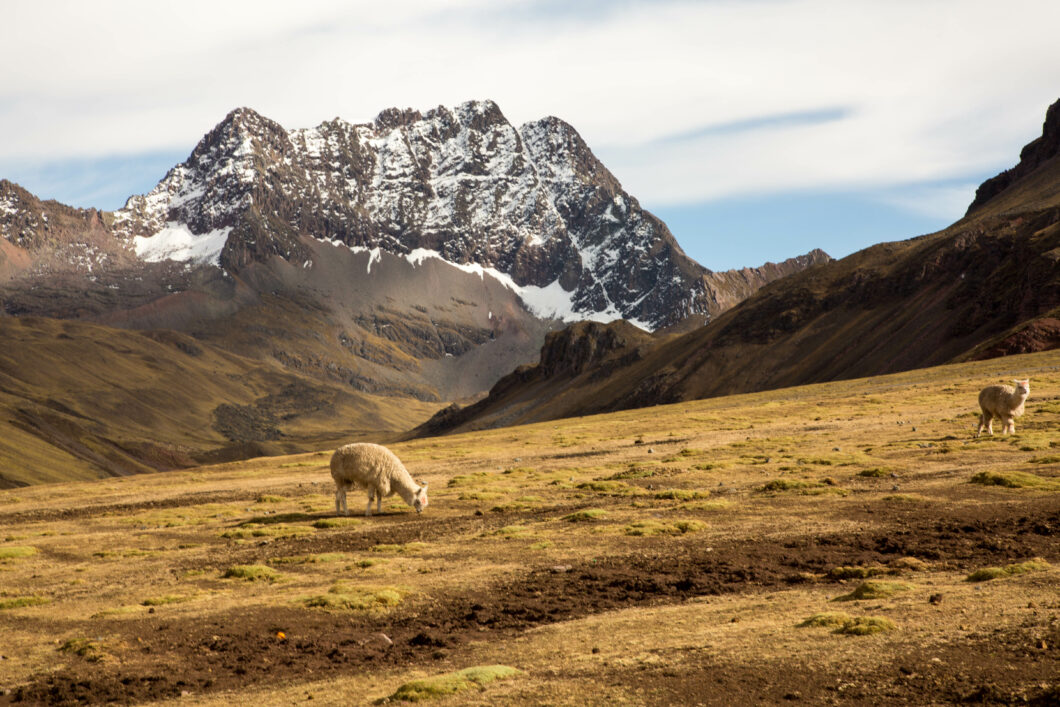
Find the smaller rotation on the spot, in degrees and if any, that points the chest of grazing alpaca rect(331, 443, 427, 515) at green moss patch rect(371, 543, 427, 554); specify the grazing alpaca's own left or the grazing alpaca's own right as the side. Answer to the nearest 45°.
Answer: approximately 90° to the grazing alpaca's own right

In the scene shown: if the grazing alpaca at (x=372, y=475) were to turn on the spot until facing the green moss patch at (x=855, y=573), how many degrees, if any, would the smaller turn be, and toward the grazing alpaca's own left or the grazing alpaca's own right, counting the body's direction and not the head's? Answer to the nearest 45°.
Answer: approximately 45° to the grazing alpaca's own right

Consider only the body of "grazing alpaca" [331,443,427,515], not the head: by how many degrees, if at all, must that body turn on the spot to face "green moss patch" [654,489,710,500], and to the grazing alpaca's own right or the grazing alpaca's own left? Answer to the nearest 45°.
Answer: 0° — it already faces it

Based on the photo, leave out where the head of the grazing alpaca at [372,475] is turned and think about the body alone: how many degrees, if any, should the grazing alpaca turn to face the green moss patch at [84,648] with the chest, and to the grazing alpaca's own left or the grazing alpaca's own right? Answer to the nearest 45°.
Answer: approximately 90° to the grazing alpaca's own right

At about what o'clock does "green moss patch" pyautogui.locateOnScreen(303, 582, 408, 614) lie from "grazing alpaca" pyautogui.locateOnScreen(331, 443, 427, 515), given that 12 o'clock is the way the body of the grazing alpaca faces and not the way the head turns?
The green moss patch is roughly at 3 o'clock from the grazing alpaca.

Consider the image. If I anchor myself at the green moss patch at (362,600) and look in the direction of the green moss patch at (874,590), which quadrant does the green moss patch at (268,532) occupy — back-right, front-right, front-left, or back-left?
back-left

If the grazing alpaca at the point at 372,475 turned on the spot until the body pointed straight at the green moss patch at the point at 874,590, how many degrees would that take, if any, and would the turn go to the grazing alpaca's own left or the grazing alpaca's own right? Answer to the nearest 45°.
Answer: approximately 45° to the grazing alpaca's own right

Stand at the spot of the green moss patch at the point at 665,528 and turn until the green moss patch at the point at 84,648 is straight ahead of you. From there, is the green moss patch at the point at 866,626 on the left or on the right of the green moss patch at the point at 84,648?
left

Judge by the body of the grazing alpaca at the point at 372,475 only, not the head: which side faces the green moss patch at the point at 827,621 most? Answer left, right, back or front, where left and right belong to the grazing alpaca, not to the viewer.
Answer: right

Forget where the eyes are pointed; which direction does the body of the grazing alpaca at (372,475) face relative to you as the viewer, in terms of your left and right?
facing to the right of the viewer
